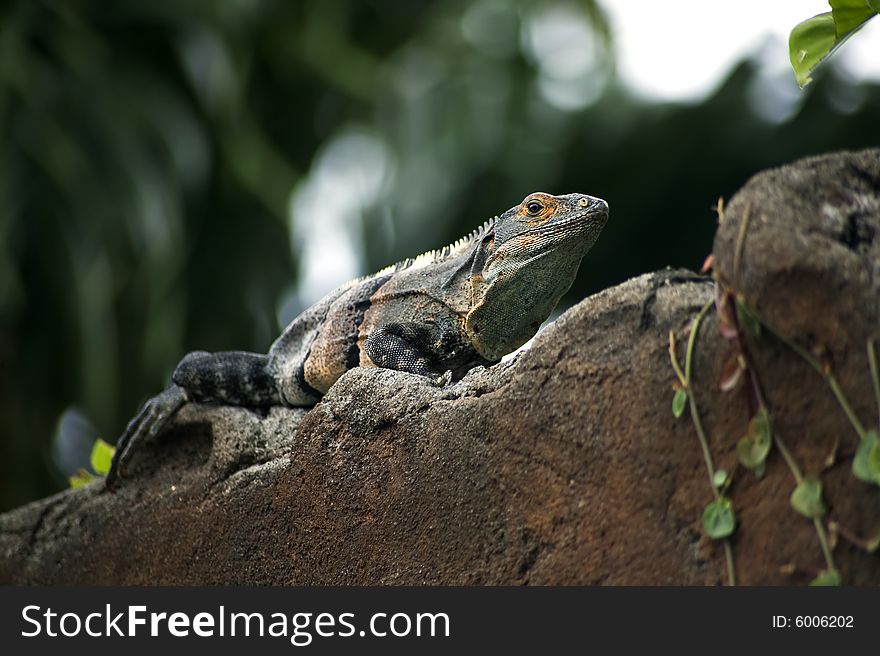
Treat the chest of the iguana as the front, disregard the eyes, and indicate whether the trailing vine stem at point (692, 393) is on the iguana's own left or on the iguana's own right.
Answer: on the iguana's own right

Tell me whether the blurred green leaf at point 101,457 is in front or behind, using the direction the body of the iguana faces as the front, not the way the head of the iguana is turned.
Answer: behind

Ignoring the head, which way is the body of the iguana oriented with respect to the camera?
to the viewer's right

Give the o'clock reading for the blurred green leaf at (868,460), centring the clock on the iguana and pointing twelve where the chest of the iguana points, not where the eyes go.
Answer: The blurred green leaf is roughly at 2 o'clock from the iguana.

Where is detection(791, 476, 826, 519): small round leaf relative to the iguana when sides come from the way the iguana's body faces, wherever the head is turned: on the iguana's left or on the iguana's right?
on the iguana's right

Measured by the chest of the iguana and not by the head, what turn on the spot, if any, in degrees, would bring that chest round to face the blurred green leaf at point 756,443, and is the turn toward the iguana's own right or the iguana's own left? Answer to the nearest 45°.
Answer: approximately 45° to the iguana's own right
